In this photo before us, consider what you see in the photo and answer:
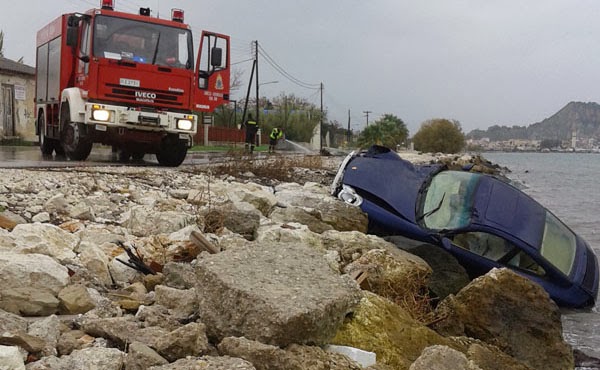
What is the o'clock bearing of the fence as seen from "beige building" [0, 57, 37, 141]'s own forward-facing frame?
The fence is roughly at 9 o'clock from the beige building.

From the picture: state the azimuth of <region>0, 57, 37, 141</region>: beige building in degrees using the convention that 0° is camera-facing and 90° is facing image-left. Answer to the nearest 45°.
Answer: approximately 315°

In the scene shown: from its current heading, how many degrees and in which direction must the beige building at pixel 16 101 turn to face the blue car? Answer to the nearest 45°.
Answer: approximately 45° to its right

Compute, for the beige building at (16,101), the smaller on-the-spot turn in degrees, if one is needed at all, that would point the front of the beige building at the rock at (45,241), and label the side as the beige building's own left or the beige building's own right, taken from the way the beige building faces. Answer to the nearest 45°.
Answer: approximately 45° to the beige building's own right

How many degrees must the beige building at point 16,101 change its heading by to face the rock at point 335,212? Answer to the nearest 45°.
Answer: approximately 45° to its right

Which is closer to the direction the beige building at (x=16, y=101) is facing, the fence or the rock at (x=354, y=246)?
the rock

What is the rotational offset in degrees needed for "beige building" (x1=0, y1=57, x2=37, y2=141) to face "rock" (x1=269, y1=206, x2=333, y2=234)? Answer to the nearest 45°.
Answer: approximately 45° to its right

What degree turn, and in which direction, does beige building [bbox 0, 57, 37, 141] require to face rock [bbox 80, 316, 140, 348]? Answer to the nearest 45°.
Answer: approximately 45° to its right
